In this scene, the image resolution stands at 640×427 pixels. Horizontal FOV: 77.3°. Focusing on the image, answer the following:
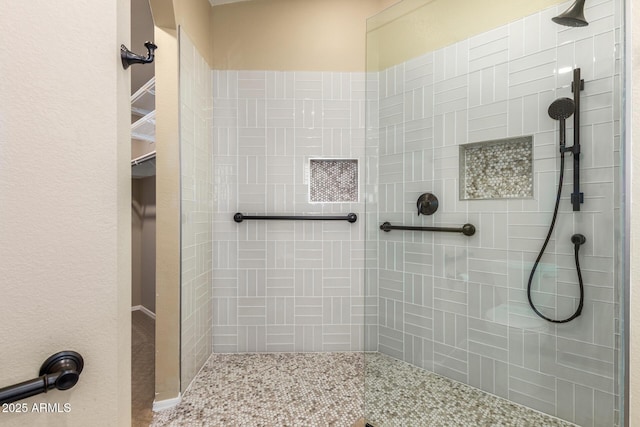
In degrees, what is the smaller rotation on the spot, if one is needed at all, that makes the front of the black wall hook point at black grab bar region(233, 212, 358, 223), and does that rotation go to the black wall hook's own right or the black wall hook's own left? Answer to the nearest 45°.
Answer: approximately 45° to the black wall hook's own left

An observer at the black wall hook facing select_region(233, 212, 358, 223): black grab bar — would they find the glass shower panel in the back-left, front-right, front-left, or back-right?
front-right

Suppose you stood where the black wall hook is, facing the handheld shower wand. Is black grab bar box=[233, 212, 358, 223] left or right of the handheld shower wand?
left

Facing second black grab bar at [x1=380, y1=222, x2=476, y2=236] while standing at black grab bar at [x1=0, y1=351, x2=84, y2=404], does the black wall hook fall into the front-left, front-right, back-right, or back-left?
front-left

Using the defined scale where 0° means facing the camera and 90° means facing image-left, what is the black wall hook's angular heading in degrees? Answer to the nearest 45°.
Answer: approximately 270°

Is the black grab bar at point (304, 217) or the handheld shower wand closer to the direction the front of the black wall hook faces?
the handheld shower wand

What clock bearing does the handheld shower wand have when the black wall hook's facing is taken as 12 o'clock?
The handheld shower wand is roughly at 12 o'clock from the black wall hook.
